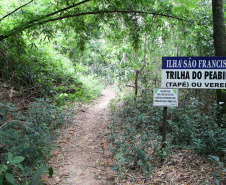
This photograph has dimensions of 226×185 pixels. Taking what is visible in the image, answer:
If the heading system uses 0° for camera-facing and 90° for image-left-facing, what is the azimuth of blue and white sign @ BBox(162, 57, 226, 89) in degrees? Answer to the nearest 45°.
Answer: approximately 0°

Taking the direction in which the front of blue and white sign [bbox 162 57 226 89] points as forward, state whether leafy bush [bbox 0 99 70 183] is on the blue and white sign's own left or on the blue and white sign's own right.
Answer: on the blue and white sign's own right
